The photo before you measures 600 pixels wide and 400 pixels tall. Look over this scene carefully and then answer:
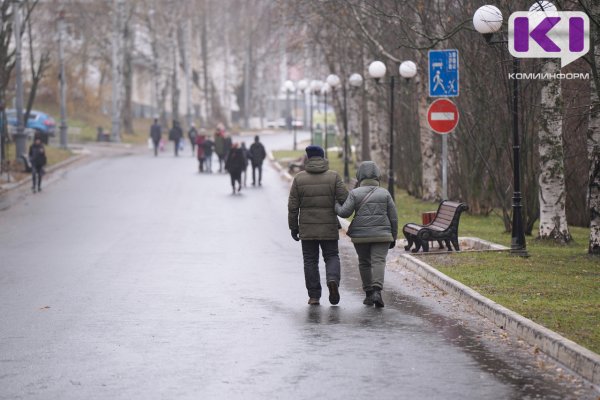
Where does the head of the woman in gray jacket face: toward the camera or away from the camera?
away from the camera

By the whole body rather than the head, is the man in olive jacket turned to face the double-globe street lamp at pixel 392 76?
yes

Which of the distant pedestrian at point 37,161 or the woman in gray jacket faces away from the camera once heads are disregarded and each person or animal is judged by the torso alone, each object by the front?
the woman in gray jacket

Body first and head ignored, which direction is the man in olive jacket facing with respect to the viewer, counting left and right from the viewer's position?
facing away from the viewer

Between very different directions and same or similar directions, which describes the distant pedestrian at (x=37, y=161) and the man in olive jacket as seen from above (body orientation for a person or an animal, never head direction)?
very different directions

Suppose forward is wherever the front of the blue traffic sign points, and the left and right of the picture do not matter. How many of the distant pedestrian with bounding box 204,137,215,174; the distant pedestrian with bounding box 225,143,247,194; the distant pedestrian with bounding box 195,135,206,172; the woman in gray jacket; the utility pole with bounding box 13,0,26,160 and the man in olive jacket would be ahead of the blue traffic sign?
2

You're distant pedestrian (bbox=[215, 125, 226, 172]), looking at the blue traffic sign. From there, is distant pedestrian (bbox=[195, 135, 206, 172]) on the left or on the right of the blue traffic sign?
right

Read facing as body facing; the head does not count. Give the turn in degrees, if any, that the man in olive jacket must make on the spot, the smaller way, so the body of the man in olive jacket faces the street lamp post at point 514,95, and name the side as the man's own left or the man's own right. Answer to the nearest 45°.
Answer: approximately 45° to the man's own right

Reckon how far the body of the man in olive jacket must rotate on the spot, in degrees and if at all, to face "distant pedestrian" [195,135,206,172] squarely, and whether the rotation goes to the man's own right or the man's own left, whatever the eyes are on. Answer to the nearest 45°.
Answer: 0° — they already face them

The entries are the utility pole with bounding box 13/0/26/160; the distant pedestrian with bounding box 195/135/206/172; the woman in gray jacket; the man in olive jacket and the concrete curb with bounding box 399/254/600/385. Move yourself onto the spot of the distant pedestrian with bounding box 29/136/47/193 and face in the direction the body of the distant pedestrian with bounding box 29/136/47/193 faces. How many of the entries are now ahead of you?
3

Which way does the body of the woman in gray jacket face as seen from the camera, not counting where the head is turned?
away from the camera

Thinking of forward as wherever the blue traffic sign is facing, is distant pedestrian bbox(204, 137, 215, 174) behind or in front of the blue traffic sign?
behind

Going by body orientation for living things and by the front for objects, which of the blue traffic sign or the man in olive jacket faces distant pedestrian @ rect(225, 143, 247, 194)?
the man in olive jacket

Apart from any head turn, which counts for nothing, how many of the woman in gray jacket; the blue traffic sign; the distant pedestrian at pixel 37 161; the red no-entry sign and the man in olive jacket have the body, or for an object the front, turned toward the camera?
3

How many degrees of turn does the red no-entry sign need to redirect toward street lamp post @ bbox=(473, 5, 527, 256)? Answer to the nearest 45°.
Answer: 0° — it already faces it

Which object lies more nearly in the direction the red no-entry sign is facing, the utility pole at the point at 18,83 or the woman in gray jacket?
the woman in gray jacket
